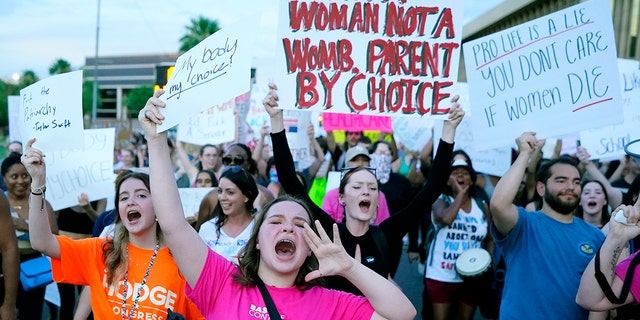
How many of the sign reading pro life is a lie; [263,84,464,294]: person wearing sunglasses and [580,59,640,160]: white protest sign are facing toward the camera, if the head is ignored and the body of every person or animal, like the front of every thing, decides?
3

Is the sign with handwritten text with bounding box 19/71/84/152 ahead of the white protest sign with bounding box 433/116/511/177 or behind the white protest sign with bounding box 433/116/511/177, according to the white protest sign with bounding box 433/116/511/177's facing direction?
ahead

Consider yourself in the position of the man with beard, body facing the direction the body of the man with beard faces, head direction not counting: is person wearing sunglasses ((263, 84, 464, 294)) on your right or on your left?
on your right

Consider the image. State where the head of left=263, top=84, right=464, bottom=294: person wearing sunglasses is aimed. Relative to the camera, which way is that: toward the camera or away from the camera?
toward the camera

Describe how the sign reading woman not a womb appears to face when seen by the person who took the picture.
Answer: facing the viewer

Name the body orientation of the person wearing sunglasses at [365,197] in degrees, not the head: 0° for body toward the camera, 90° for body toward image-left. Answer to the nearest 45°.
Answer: approximately 0°

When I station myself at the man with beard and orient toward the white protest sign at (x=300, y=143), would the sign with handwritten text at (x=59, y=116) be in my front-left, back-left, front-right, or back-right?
front-left

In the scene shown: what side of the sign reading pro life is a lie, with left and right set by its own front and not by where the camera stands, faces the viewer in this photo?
front

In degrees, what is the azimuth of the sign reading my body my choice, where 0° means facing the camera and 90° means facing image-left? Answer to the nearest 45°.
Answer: approximately 0°
